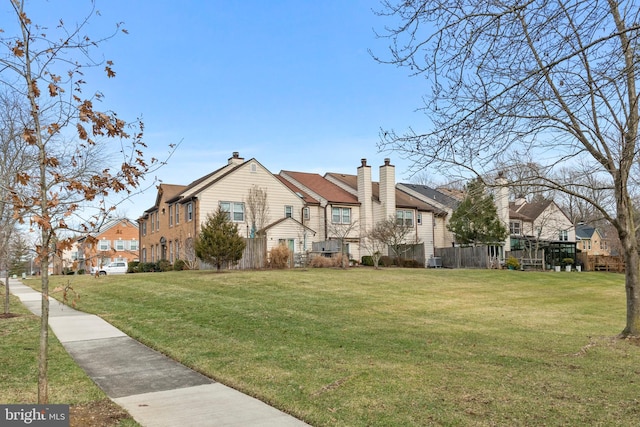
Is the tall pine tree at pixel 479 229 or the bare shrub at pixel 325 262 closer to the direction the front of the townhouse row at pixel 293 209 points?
the bare shrub

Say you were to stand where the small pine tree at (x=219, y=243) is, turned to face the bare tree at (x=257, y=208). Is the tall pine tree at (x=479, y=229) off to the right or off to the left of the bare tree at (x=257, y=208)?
right

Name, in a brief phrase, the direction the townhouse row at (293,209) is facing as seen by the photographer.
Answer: facing the viewer and to the left of the viewer

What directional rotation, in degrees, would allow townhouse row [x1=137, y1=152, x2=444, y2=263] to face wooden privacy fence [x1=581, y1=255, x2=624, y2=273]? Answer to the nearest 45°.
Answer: approximately 135° to its left

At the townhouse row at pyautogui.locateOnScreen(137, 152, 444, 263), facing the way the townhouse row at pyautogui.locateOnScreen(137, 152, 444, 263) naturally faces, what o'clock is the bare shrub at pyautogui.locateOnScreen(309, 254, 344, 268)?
The bare shrub is roughly at 6 o'clock from the townhouse row.
